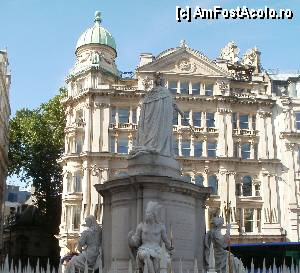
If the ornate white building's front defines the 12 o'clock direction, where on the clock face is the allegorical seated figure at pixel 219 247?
The allegorical seated figure is roughly at 12 o'clock from the ornate white building.

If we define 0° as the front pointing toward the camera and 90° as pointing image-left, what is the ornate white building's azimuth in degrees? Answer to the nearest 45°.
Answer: approximately 0°

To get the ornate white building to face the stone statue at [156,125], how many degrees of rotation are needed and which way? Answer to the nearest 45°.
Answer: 0° — it already faces it
